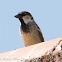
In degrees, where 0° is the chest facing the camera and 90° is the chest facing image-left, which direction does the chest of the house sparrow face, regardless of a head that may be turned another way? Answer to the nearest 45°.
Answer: approximately 45°
